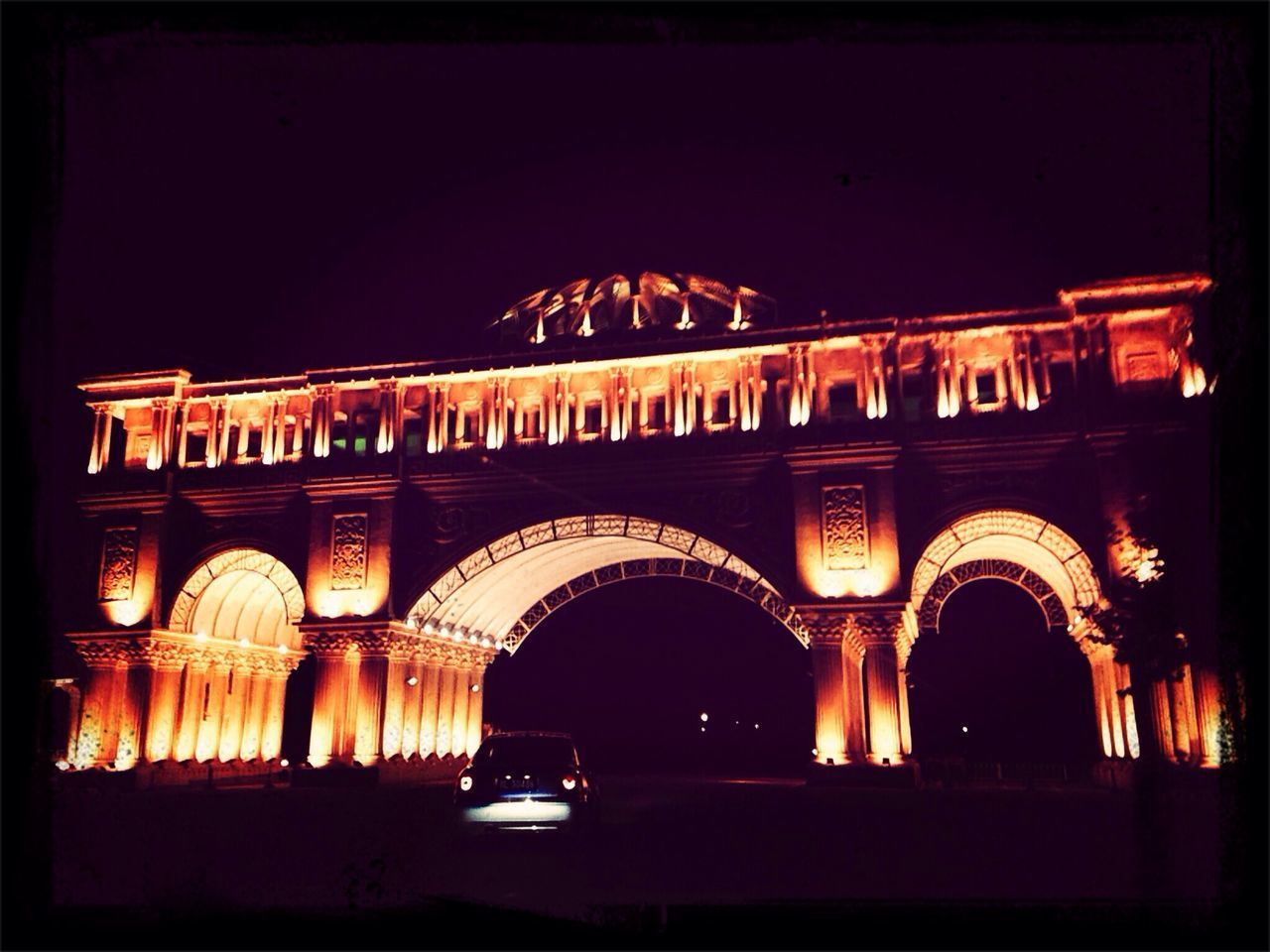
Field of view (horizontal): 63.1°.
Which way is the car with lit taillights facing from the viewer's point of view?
away from the camera

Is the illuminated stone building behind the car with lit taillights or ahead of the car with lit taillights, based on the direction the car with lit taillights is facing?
ahead
